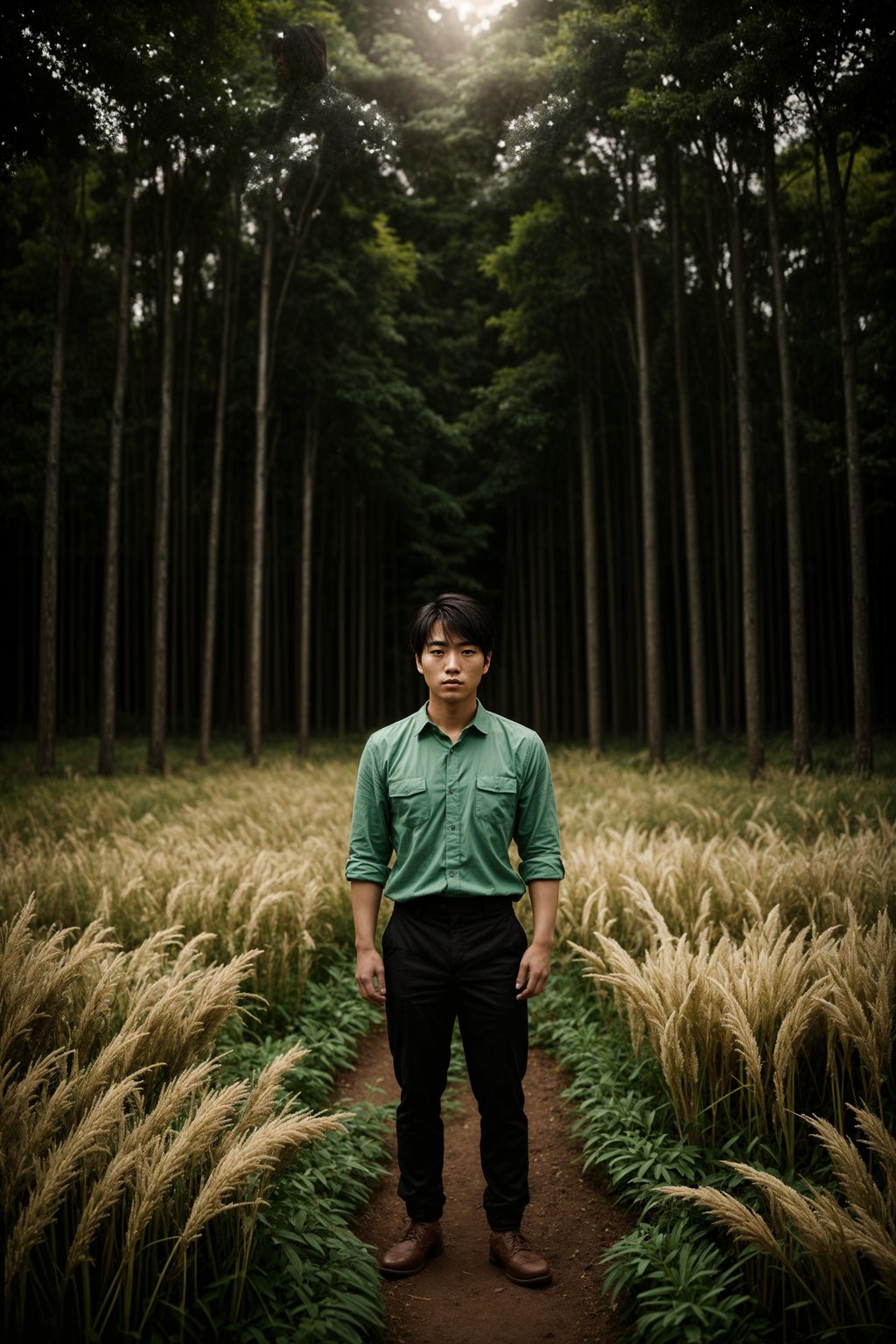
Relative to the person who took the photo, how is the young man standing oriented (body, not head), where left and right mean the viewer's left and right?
facing the viewer

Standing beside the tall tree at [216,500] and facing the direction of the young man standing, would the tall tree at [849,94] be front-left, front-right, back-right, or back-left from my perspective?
front-left

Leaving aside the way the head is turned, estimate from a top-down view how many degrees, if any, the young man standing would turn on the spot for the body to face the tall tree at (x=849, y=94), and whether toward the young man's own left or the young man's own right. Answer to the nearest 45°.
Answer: approximately 135° to the young man's own left

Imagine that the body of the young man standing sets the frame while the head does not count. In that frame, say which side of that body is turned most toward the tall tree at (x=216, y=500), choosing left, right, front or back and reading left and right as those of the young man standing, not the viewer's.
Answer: back

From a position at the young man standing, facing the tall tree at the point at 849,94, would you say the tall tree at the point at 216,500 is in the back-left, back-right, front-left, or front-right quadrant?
front-left
